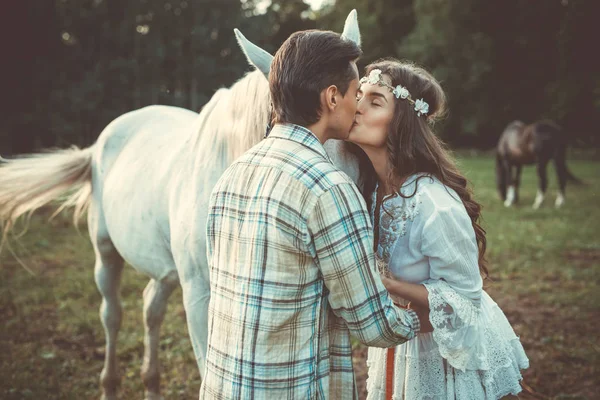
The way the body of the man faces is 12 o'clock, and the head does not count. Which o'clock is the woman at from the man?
The woman is roughly at 12 o'clock from the man.

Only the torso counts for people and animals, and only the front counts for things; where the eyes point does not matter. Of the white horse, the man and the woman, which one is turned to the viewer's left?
the woman

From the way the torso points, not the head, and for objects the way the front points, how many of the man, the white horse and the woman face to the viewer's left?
1

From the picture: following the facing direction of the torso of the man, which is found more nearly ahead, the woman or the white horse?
the woman

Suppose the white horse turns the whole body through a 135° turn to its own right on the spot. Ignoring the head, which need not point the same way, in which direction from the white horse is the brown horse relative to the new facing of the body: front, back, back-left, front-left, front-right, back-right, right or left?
back-right

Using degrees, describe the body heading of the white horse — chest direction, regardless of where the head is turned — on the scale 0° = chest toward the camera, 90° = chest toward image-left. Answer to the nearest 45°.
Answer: approximately 315°

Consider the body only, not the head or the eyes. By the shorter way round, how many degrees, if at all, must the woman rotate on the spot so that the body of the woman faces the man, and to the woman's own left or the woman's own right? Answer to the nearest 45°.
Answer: approximately 45° to the woman's own left

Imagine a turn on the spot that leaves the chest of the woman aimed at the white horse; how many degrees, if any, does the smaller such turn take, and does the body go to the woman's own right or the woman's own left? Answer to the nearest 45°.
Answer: approximately 45° to the woman's own right

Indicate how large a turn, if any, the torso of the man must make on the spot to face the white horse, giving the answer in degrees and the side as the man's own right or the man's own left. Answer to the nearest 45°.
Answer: approximately 90° to the man's own left

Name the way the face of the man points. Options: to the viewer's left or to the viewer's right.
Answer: to the viewer's right

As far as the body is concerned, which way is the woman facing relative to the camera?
to the viewer's left

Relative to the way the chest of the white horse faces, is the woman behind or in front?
in front

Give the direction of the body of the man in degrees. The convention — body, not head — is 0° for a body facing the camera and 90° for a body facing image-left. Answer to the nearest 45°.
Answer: approximately 225°
